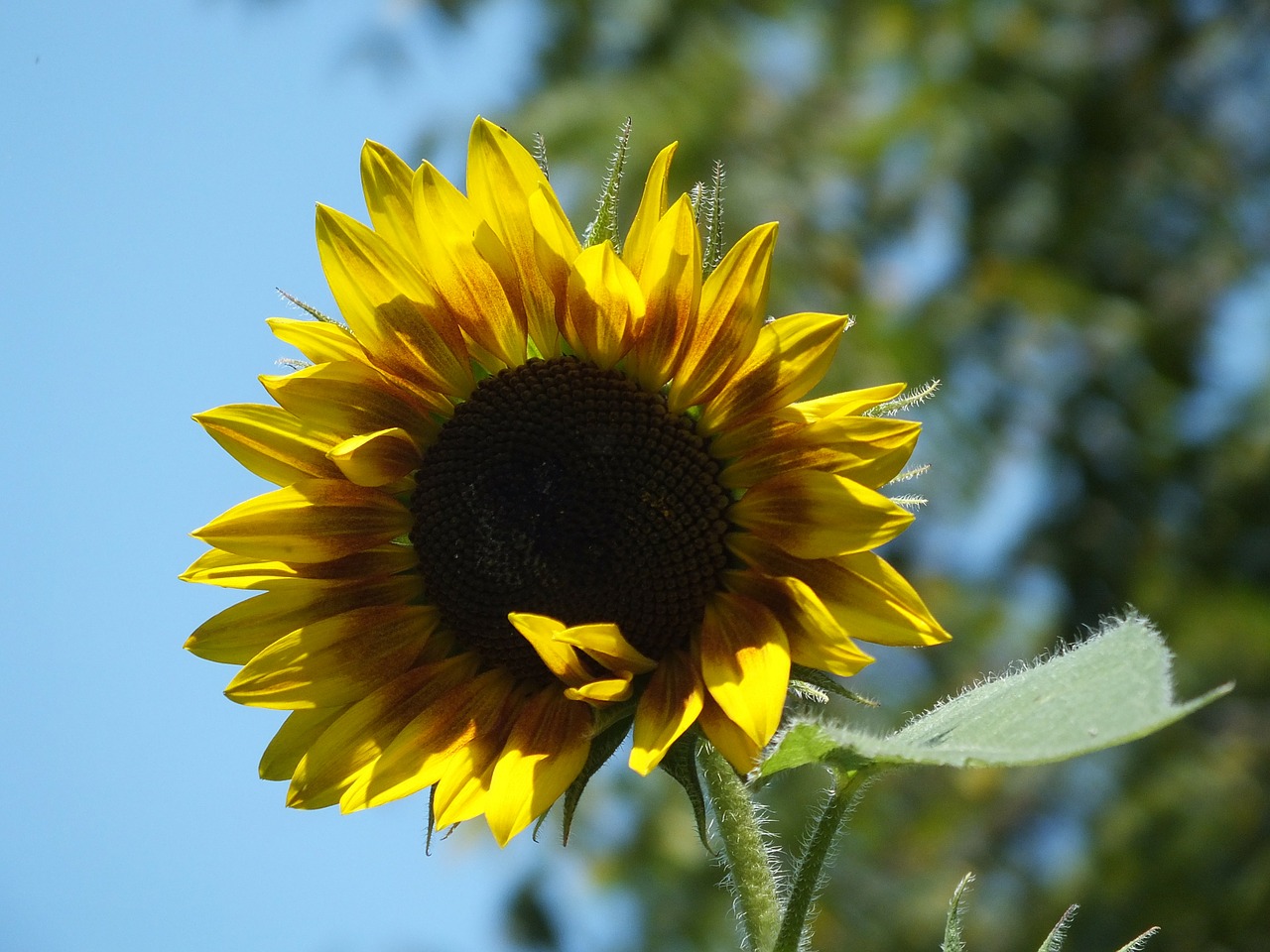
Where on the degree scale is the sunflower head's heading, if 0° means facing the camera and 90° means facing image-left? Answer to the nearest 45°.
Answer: approximately 0°
